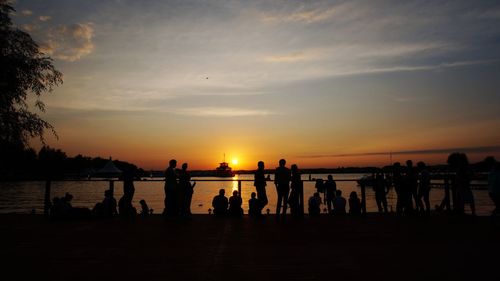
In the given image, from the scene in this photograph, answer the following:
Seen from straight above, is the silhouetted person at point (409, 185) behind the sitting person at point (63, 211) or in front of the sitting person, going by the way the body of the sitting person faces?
in front

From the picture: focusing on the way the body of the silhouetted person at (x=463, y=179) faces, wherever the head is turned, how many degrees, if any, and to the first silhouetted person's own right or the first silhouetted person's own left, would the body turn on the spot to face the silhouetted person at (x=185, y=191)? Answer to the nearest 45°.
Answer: approximately 45° to the first silhouetted person's own left

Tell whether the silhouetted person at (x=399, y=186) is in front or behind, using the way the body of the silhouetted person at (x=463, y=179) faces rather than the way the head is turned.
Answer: in front

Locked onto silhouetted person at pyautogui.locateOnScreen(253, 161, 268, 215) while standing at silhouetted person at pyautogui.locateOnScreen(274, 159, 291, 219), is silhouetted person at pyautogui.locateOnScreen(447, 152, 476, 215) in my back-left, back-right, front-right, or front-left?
back-right
